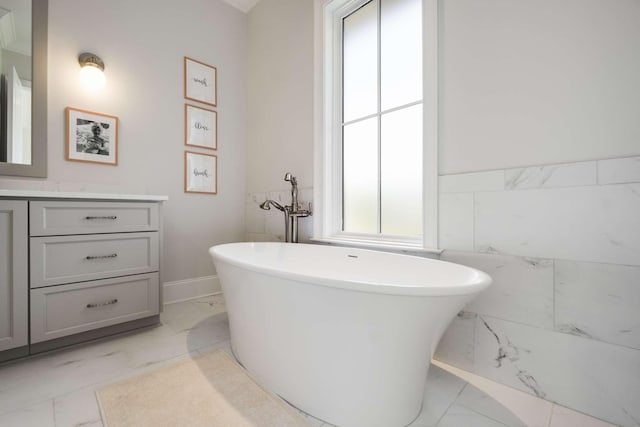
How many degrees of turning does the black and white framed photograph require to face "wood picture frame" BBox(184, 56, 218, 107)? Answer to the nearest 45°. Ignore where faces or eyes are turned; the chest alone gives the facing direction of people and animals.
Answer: approximately 45° to its left

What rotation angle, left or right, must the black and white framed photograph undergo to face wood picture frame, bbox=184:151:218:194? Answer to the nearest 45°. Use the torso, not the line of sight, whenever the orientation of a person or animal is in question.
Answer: approximately 45° to its left

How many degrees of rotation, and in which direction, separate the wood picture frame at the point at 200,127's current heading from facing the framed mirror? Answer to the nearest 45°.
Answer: approximately 135° to its right

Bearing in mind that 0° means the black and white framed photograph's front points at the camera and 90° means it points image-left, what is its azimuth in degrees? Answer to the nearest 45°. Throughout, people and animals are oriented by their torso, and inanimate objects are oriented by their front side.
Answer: approximately 315°

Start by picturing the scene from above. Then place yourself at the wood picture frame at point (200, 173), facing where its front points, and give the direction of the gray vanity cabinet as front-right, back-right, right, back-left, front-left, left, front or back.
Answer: right

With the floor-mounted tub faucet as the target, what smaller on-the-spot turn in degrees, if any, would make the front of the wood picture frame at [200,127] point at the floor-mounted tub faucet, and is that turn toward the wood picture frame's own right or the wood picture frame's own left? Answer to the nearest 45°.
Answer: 0° — it already faces it

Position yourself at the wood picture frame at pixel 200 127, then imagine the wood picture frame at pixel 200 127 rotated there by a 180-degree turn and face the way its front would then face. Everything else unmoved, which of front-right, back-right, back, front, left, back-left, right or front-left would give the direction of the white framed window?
back

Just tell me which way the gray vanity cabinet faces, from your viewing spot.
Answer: facing the viewer and to the right of the viewer

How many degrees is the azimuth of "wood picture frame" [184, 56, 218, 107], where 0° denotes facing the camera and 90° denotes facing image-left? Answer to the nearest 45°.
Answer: approximately 315°
